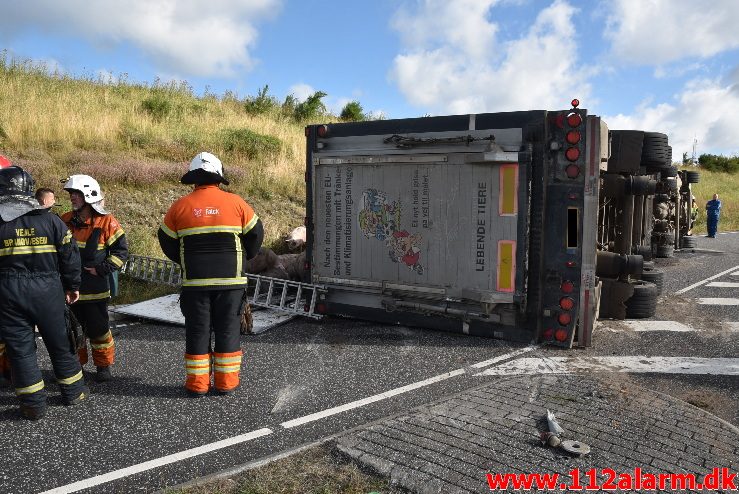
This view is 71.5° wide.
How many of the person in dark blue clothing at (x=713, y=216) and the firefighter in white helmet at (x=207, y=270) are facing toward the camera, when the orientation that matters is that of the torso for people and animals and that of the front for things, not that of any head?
1

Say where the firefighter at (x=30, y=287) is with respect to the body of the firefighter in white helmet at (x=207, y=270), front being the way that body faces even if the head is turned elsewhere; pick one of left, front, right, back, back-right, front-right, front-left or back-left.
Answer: left

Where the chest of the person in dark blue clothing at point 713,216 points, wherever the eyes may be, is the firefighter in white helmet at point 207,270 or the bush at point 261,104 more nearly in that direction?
the firefighter in white helmet

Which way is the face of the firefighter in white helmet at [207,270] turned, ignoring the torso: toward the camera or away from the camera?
away from the camera

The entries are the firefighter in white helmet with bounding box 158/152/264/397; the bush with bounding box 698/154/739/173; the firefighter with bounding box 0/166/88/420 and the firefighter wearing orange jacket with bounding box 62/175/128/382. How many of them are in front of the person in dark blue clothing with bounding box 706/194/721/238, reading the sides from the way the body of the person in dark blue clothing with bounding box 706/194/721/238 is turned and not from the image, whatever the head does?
3

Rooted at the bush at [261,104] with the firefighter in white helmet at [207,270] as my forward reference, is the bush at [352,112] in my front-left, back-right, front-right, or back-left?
back-left

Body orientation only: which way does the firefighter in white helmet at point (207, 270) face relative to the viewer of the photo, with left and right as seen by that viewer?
facing away from the viewer

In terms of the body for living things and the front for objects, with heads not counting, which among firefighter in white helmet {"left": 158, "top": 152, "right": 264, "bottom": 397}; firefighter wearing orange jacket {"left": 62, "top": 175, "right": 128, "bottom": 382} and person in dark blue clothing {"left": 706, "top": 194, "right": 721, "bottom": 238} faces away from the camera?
the firefighter in white helmet

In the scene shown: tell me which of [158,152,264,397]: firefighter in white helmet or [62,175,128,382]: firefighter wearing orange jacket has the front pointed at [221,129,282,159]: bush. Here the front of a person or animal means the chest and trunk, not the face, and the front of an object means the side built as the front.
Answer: the firefighter in white helmet

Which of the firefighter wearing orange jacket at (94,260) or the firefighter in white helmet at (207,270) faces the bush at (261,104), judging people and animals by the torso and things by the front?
the firefighter in white helmet

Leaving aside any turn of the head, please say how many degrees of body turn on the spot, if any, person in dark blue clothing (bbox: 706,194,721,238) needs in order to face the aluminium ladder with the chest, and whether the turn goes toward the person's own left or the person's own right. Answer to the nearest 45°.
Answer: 0° — they already face it

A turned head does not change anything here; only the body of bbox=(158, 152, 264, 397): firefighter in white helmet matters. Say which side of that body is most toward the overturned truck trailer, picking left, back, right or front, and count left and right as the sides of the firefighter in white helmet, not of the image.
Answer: right

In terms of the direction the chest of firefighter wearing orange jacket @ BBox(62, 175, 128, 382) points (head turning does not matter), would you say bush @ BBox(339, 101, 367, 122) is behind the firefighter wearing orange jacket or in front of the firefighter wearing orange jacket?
behind

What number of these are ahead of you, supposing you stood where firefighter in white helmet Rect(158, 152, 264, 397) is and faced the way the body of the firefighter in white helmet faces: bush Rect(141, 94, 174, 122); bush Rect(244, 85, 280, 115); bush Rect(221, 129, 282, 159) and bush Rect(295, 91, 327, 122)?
4
